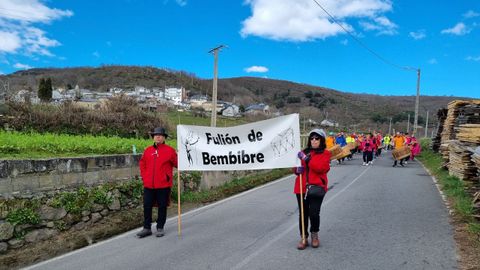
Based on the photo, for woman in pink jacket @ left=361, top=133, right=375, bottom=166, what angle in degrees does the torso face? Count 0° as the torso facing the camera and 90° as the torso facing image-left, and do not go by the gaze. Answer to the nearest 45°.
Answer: approximately 0°

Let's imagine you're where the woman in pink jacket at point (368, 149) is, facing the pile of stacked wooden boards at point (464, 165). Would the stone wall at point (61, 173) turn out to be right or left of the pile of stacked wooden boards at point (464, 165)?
right

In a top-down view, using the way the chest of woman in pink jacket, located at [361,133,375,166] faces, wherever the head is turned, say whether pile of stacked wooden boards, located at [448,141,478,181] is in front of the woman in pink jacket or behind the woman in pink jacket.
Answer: in front

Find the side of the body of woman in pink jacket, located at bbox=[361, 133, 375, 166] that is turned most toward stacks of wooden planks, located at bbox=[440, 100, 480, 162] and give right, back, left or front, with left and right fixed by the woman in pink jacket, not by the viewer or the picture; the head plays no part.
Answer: left

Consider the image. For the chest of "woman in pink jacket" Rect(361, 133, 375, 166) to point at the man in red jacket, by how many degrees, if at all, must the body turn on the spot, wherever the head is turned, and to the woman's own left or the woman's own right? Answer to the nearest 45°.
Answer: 0° — they already face them
